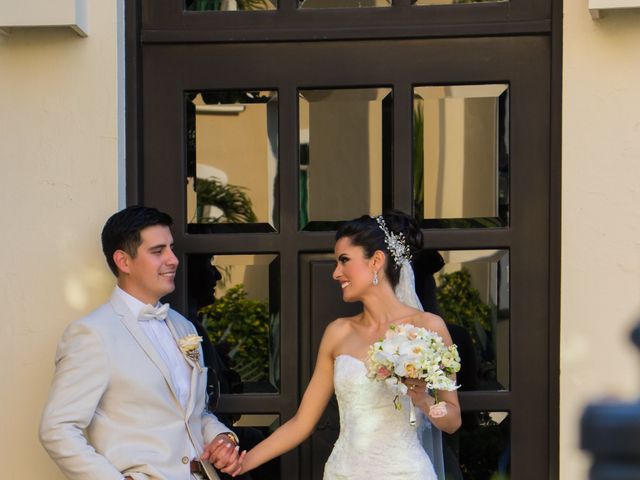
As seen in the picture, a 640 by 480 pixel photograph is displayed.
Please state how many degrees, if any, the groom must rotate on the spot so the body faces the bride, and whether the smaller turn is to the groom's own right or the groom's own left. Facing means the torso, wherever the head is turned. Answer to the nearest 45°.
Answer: approximately 45° to the groom's own left

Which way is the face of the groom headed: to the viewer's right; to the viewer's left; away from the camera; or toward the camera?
to the viewer's right

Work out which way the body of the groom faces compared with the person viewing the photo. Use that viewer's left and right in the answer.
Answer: facing the viewer and to the right of the viewer

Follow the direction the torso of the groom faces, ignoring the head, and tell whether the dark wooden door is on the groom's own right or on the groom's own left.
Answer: on the groom's own left

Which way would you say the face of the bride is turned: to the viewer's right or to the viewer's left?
to the viewer's left
